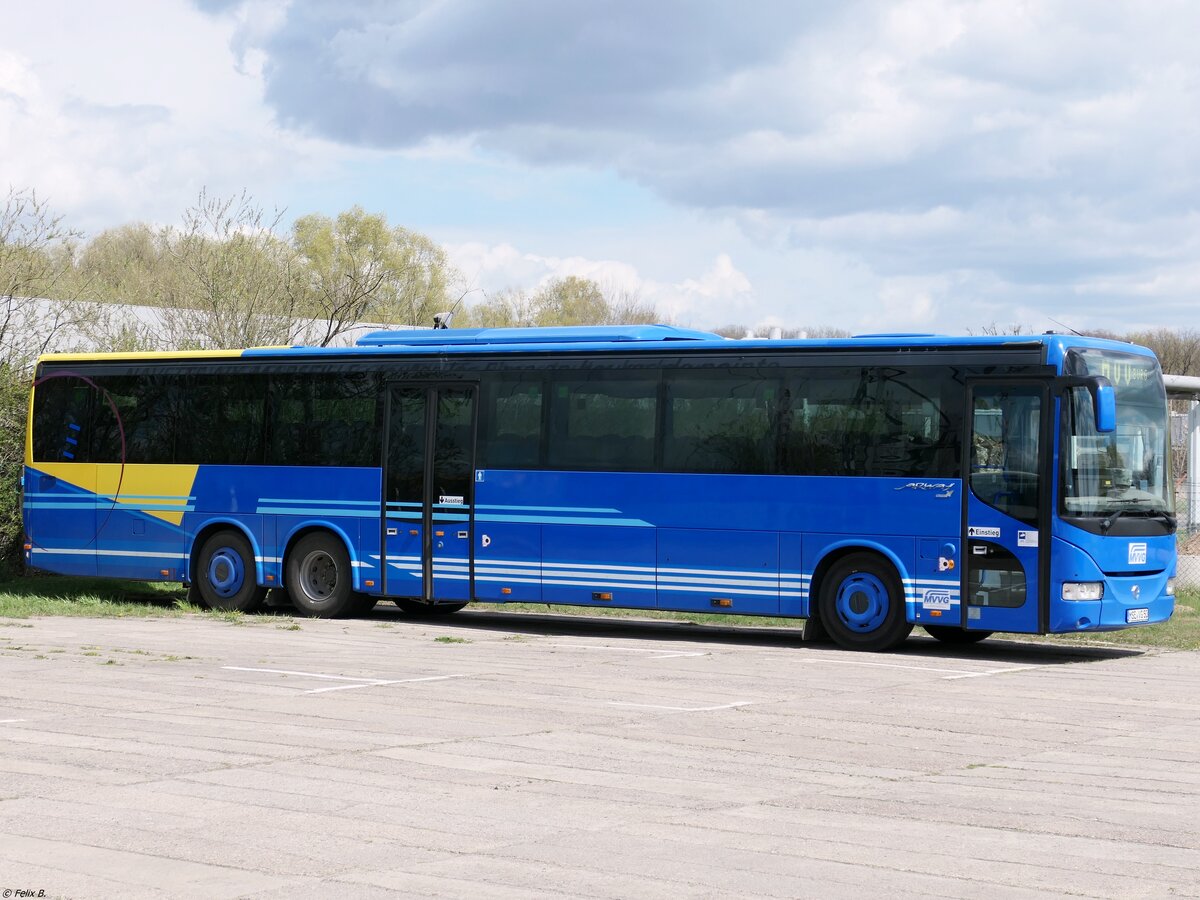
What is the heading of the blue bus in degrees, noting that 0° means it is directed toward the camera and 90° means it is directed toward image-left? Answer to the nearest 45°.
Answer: approximately 315°
